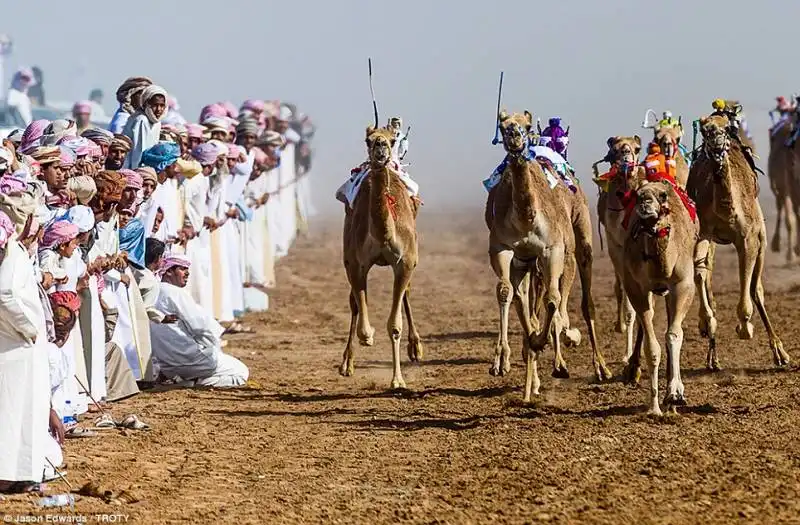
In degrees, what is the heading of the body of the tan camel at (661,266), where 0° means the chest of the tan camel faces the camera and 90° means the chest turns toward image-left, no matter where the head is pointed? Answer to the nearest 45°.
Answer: approximately 0°

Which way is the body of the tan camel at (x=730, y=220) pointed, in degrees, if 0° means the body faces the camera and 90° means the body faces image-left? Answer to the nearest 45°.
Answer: approximately 0°

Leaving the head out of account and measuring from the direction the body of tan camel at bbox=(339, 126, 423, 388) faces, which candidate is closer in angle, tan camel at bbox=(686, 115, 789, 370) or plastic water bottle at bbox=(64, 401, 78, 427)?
the plastic water bottle

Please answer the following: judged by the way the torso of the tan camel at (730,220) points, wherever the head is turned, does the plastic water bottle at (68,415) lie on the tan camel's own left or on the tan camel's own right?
on the tan camel's own right

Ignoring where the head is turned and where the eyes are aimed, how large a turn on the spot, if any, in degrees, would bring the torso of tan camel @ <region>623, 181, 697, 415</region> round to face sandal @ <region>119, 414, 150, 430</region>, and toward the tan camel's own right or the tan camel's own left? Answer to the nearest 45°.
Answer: approximately 90° to the tan camel's own right

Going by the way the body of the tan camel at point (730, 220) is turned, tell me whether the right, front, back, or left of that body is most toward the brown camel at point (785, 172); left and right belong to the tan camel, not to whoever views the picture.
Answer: back

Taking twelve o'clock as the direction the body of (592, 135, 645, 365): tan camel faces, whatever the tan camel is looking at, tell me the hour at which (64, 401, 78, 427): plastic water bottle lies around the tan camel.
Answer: The plastic water bottle is roughly at 2 o'clock from the tan camel.

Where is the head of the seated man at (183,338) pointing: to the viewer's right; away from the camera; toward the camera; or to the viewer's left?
to the viewer's right
